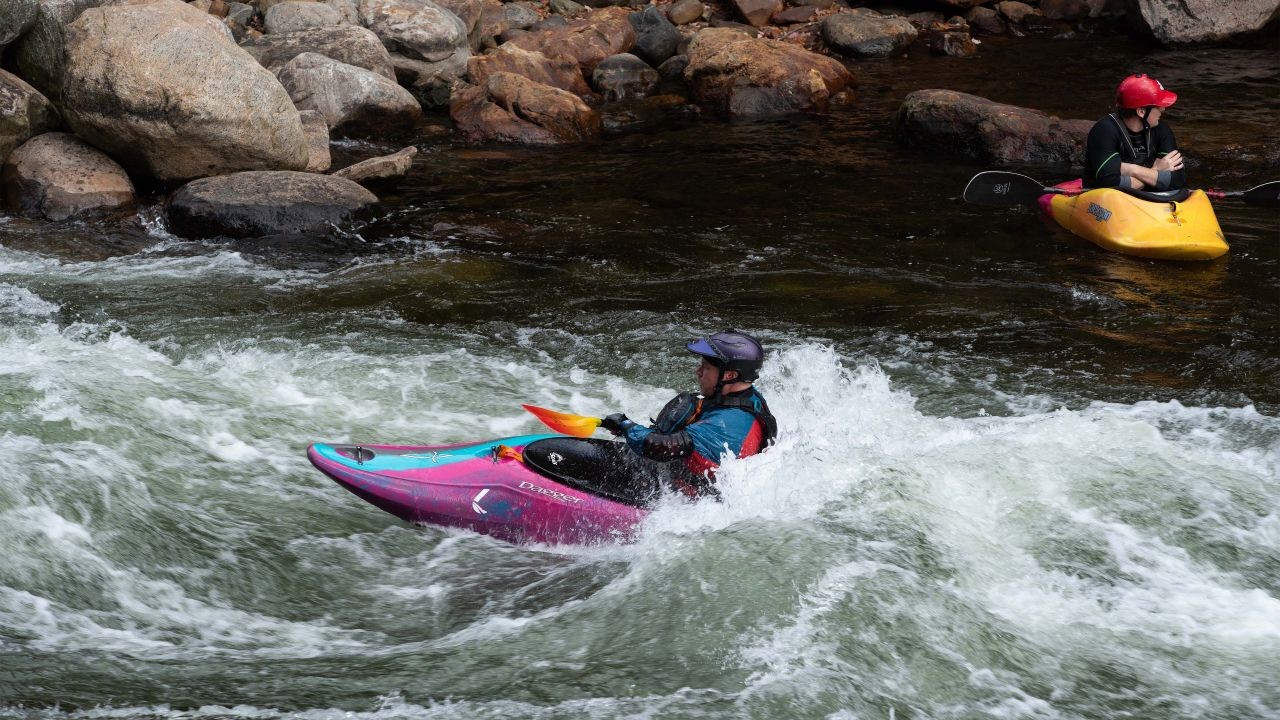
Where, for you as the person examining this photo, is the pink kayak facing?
facing to the left of the viewer

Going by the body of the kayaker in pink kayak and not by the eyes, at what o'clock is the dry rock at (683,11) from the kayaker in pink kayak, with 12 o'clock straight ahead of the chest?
The dry rock is roughly at 3 o'clock from the kayaker in pink kayak.

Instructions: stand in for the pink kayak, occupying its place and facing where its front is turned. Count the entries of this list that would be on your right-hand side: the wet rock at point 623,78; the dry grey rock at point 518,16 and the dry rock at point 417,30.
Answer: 3

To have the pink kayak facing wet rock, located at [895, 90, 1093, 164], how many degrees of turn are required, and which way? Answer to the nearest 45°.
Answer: approximately 135° to its right

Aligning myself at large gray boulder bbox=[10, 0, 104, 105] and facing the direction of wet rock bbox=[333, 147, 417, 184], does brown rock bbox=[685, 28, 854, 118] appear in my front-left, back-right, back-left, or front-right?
front-left

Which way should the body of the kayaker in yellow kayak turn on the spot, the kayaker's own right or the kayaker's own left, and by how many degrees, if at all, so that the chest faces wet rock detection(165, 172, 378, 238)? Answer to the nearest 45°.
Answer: approximately 135° to the kayaker's own right

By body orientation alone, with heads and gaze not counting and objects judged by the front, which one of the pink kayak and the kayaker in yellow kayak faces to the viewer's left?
the pink kayak

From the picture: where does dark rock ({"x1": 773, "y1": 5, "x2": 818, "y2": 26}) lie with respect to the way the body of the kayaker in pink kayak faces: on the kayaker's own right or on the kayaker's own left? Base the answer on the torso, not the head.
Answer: on the kayaker's own right

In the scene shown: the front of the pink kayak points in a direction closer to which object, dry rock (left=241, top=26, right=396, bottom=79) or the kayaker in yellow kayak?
the dry rock

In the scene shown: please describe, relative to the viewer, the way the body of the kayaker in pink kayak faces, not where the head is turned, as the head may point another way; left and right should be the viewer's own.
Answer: facing to the left of the viewer
